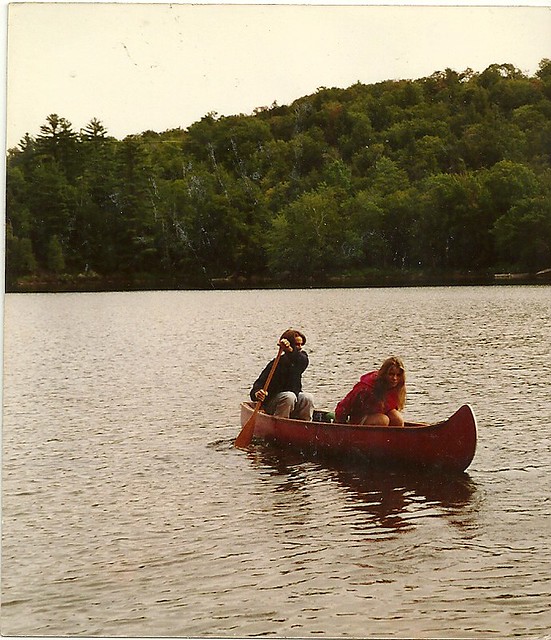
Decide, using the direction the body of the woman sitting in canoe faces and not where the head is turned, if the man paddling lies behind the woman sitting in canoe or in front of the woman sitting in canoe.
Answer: behind

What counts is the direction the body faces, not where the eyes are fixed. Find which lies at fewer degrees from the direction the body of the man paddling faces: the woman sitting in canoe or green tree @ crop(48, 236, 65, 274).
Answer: the woman sitting in canoe

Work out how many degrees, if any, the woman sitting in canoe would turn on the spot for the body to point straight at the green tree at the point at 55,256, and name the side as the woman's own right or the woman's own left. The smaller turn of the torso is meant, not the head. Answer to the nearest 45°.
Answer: approximately 135° to the woman's own right
